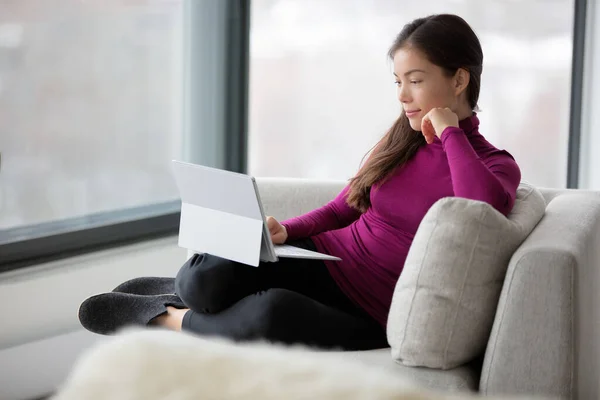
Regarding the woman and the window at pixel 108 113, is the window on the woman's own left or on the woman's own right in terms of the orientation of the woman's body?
on the woman's own right

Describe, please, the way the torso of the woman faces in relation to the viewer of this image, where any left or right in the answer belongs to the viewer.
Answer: facing the viewer and to the left of the viewer
